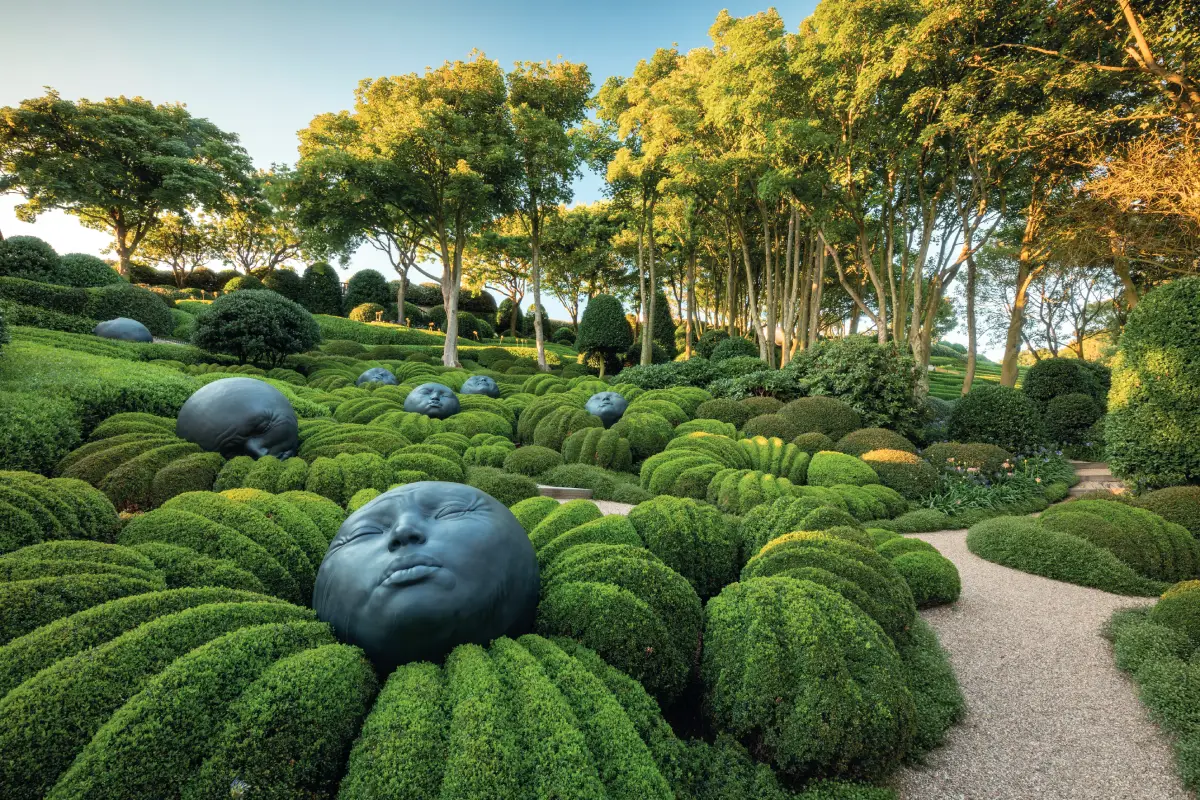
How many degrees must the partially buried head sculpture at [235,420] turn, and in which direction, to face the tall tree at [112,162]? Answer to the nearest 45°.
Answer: approximately 135° to its left

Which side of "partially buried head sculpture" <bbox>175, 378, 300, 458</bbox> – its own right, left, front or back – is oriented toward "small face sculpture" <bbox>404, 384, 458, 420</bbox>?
left

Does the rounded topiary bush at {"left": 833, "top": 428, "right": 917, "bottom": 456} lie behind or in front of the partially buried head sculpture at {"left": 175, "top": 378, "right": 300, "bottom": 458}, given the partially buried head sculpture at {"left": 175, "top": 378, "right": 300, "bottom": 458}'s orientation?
in front

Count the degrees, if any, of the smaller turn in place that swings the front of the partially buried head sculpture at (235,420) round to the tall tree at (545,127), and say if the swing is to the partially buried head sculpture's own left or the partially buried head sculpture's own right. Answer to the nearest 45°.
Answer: approximately 90° to the partially buried head sculpture's own left

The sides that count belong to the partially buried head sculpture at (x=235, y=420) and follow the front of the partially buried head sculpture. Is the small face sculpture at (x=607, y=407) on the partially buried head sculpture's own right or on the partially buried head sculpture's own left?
on the partially buried head sculpture's own left

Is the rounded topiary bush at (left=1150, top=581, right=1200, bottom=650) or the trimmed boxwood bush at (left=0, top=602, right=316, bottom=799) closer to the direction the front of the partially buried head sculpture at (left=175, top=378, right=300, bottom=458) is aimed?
the rounded topiary bush

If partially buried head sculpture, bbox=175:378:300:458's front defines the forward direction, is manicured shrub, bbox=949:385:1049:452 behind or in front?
in front

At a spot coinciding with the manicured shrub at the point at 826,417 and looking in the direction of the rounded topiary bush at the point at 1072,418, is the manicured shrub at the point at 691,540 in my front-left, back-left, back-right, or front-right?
back-right

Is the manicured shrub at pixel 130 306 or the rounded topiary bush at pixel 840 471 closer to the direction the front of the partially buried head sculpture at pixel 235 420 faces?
the rounded topiary bush

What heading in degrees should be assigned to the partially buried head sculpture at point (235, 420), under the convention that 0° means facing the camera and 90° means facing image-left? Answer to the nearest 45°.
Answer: approximately 315°

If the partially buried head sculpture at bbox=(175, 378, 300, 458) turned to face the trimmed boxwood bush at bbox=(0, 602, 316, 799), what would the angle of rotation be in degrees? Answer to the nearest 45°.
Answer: approximately 45° to its right

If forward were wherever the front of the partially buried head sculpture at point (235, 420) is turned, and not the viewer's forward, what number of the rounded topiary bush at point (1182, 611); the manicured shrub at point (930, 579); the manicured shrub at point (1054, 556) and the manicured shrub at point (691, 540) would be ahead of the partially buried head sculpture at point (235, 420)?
4

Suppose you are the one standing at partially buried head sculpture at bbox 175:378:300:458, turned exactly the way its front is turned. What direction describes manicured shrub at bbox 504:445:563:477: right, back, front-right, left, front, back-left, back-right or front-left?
front-left

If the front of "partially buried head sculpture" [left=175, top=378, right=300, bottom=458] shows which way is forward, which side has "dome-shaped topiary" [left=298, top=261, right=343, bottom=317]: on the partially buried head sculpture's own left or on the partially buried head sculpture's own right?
on the partially buried head sculpture's own left

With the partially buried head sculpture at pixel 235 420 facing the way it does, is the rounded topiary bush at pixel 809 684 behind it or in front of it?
in front

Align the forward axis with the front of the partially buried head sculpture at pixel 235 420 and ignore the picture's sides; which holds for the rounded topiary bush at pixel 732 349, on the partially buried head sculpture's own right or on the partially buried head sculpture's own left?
on the partially buried head sculpture's own left

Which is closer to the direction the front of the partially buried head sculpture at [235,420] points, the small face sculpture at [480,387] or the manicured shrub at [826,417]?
the manicured shrub

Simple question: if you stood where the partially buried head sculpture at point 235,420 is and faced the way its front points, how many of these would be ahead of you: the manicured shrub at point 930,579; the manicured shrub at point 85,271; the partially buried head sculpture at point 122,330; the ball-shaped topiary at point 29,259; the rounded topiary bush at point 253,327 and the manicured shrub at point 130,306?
1
